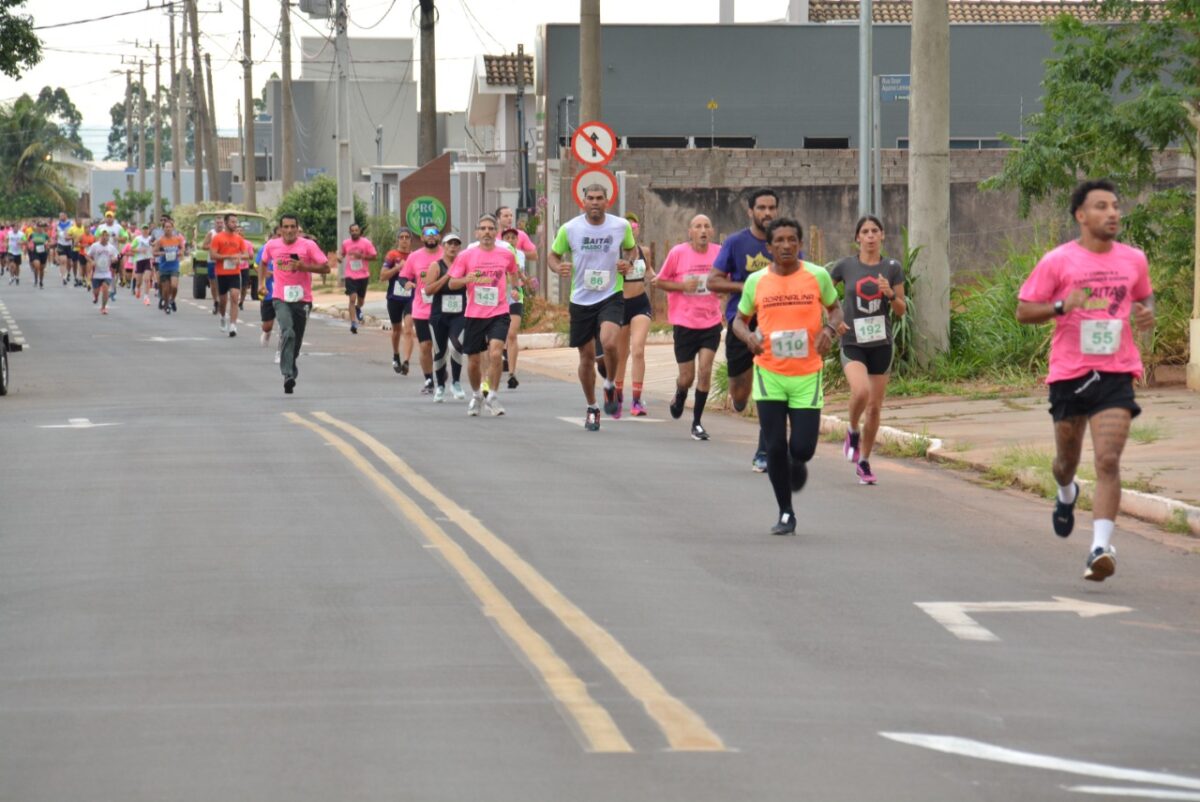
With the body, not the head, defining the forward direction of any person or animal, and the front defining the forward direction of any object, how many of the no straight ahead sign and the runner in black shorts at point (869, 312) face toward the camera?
2

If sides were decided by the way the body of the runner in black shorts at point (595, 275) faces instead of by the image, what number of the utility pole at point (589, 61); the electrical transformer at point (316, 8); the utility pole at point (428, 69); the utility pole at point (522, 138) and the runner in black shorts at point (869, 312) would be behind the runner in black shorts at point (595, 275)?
4

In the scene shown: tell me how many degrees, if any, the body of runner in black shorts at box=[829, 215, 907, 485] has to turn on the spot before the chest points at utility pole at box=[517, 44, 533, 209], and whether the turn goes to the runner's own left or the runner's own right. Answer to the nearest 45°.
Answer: approximately 180°

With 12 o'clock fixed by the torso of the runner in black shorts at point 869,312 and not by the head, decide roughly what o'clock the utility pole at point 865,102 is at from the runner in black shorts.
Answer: The utility pole is roughly at 6 o'clock from the runner in black shorts.

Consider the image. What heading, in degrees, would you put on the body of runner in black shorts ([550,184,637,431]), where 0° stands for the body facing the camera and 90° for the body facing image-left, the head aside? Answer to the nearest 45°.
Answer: approximately 0°
